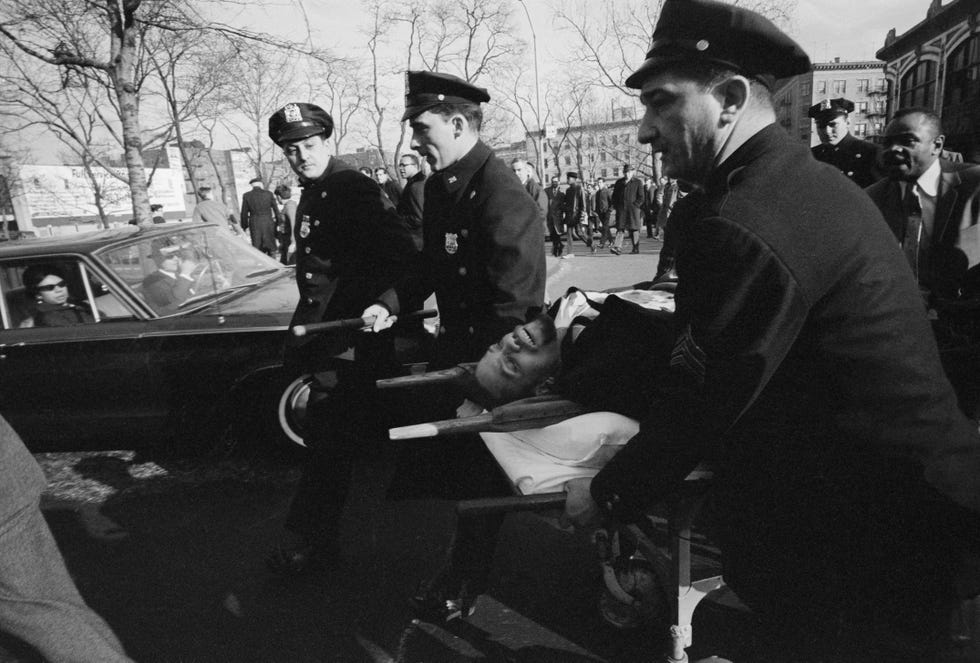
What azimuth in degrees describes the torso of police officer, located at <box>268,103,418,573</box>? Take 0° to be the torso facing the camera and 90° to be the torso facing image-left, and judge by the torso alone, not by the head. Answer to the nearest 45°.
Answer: approximately 45°

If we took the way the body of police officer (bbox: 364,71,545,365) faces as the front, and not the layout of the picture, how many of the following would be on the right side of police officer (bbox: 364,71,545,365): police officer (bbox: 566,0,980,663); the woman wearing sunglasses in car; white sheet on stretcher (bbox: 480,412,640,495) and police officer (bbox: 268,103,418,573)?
2

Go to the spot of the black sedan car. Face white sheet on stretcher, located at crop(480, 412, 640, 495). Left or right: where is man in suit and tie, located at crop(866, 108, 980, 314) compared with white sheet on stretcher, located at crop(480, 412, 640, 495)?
left

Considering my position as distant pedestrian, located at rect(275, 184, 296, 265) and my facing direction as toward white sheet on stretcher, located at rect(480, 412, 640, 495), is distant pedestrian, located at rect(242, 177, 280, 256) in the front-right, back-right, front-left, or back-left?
back-right

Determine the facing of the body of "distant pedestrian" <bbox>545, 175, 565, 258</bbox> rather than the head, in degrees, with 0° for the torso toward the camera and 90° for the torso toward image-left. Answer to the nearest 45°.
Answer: approximately 0°

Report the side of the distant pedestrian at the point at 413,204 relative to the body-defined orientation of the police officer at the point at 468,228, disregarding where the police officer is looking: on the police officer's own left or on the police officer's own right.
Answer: on the police officer's own right

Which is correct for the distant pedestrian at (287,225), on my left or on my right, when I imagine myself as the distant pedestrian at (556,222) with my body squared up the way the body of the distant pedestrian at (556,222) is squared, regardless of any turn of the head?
on my right

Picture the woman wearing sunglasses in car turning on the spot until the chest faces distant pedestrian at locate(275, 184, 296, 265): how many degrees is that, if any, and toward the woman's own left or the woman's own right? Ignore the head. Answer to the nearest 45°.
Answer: approximately 90° to the woman's own left

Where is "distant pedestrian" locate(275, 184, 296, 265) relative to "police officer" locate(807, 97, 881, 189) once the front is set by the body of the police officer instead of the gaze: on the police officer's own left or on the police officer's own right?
on the police officer's own right
